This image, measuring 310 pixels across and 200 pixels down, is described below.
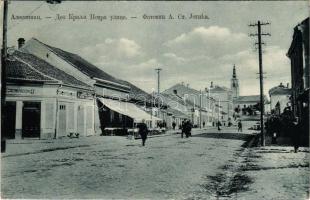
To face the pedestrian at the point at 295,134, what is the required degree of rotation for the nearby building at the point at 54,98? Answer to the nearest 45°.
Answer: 0° — it already faces them

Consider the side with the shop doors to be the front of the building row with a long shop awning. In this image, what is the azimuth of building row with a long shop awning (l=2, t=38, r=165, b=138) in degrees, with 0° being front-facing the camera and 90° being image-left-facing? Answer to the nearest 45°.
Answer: approximately 315°
